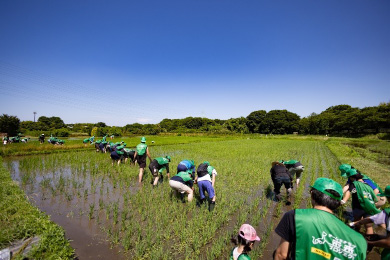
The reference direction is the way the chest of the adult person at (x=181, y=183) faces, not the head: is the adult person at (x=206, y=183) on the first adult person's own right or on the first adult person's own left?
on the first adult person's own right

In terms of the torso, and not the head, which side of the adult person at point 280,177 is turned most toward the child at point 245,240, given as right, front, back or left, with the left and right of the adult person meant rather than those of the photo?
back

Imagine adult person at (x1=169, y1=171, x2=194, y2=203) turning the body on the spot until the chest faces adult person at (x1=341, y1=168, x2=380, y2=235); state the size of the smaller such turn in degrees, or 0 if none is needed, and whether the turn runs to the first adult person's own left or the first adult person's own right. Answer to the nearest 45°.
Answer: approximately 90° to the first adult person's own right

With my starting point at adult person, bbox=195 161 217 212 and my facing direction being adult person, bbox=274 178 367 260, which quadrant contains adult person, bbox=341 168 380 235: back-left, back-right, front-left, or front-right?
front-left

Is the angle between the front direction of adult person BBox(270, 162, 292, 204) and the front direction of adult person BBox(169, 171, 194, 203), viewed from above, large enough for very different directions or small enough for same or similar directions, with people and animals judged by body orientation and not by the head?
same or similar directions

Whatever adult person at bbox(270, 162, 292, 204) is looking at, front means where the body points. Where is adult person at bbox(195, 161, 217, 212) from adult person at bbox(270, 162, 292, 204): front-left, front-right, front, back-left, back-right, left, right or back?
back-left

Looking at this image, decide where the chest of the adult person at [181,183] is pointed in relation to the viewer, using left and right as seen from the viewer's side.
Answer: facing away from the viewer and to the right of the viewer

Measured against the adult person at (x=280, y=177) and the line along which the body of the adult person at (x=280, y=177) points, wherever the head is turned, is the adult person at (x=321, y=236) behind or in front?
behind

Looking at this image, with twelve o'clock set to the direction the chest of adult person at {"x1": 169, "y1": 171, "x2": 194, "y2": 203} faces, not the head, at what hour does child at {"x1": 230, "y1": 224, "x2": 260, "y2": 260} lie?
The child is roughly at 4 o'clock from the adult person.

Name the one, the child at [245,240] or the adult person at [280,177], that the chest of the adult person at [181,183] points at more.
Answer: the adult person

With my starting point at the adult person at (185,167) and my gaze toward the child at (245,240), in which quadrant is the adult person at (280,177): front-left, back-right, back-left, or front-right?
front-left

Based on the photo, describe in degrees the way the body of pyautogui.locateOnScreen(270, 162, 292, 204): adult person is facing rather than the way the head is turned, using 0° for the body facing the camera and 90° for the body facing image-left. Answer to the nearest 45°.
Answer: approximately 180°

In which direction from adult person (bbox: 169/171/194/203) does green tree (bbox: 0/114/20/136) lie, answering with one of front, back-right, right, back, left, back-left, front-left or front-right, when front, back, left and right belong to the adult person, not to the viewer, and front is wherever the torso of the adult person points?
left

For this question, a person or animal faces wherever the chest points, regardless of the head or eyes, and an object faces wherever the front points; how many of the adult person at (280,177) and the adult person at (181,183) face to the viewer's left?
0

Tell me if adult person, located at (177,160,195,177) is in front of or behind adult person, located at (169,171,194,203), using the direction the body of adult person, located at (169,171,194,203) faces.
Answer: in front
